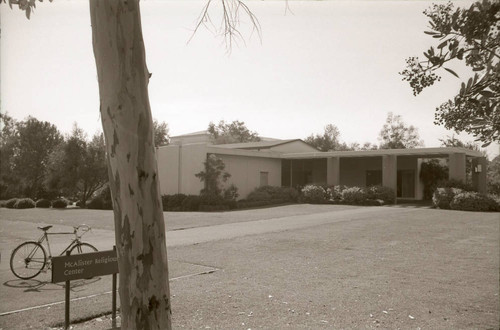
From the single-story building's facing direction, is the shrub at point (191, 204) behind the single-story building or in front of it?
in front

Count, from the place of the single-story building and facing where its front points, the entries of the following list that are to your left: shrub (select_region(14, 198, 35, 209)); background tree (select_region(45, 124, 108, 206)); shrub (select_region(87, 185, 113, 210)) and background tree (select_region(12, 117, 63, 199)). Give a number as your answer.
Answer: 0

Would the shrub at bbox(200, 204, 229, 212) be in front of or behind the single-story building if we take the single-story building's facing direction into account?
in front

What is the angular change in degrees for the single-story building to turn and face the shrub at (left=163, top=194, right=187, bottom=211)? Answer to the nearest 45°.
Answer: approximately 45° to its right

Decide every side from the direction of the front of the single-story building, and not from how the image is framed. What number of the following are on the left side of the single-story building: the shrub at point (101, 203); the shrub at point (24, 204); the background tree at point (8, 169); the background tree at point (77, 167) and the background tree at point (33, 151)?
0

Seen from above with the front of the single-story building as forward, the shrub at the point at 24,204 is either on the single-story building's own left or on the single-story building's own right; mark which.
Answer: on the single-story building's own right

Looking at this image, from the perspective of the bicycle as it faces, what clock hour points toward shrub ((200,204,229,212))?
The shrub is roughly at 10 o'clock from the bicycle.

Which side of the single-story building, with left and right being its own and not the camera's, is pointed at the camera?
front

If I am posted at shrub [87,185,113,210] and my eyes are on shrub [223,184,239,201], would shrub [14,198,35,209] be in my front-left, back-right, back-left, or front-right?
back-left

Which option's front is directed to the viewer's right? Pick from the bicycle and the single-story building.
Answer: the bicycle

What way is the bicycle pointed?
to the viewer's right

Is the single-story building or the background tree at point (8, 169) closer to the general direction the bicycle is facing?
the single-story building

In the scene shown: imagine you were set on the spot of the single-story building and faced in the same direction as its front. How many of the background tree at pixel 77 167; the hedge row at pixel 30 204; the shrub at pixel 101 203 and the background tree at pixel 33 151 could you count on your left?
0

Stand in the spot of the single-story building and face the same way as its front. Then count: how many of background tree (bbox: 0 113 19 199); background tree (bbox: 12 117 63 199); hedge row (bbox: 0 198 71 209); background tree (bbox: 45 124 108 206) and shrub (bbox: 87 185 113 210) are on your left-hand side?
0

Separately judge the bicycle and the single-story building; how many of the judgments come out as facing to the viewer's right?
1

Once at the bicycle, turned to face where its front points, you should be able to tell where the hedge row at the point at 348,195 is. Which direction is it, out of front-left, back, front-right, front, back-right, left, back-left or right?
front-left

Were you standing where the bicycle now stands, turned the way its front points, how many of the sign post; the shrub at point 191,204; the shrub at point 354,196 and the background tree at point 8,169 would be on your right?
1
